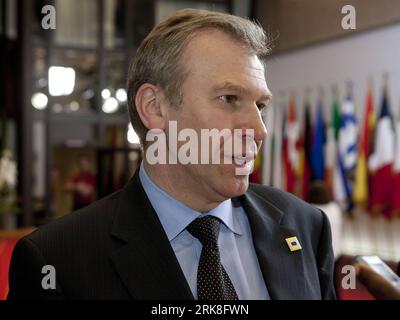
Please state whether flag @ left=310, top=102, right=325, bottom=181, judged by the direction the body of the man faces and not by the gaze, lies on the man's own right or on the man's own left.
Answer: on the man's own left

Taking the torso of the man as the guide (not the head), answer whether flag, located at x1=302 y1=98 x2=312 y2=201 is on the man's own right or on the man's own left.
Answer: on the man's own left

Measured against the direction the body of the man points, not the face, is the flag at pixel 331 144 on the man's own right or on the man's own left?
on the man's own left

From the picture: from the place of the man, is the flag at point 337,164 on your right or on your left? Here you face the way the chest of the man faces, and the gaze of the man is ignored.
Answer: on your left

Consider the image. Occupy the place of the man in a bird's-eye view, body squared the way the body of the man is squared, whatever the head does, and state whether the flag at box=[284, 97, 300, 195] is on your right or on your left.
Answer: on your left

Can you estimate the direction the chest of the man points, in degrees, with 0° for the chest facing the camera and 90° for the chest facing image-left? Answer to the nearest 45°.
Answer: approximately 315°

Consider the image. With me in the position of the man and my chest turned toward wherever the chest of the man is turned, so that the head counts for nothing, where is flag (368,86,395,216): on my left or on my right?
on my left
